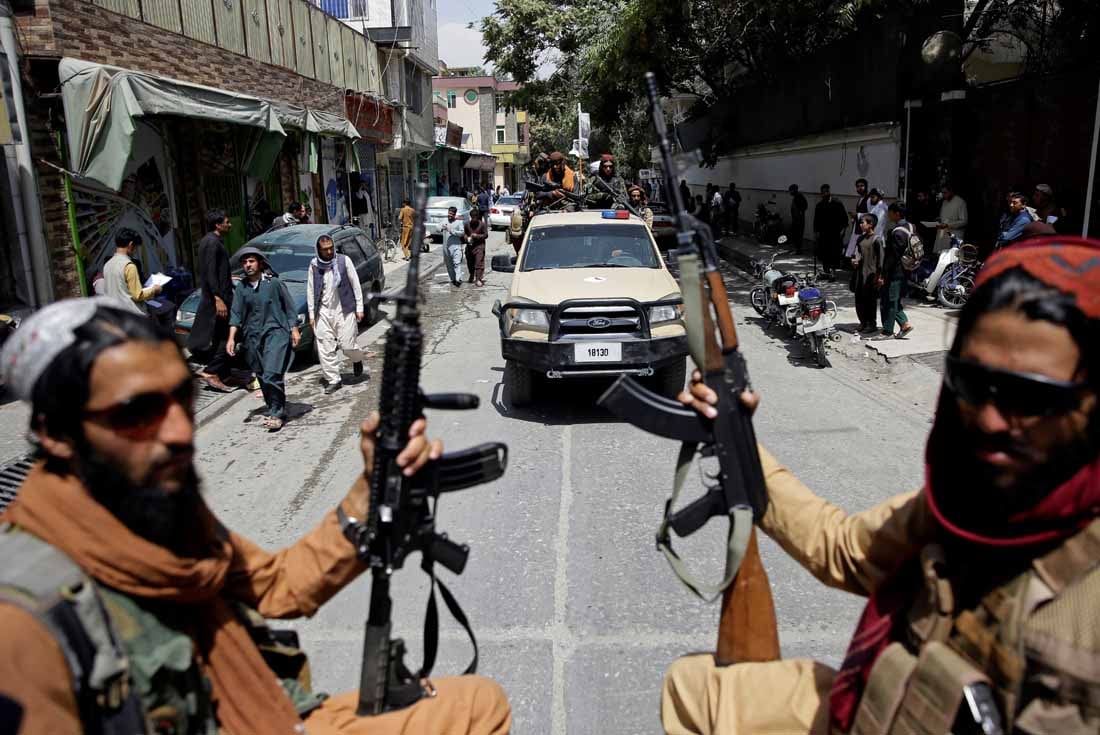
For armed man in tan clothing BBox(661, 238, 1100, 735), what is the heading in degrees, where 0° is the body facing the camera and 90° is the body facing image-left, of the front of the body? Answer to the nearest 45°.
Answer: approximately 45°

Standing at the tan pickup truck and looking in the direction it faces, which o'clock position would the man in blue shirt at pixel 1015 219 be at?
The man in blue shirt is roughly at 8 o'clock from the tan pickup truck.

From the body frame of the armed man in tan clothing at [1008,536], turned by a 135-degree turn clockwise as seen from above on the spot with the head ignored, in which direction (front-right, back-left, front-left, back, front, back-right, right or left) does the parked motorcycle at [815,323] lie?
front

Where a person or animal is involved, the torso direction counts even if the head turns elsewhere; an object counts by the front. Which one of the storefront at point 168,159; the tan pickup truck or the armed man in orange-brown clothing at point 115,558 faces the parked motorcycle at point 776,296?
the storefront

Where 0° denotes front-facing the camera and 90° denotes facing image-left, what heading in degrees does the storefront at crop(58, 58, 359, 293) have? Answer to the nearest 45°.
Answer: approximately 315°

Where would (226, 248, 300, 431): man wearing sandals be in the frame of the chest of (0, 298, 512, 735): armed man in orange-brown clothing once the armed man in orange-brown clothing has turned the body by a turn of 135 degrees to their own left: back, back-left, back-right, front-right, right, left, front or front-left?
front

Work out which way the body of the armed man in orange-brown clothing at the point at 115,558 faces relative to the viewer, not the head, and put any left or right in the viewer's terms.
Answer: facing the viewer and to the right of the viewer

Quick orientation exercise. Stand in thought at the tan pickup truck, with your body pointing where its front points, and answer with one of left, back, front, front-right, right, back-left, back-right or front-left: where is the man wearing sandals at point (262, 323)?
right
